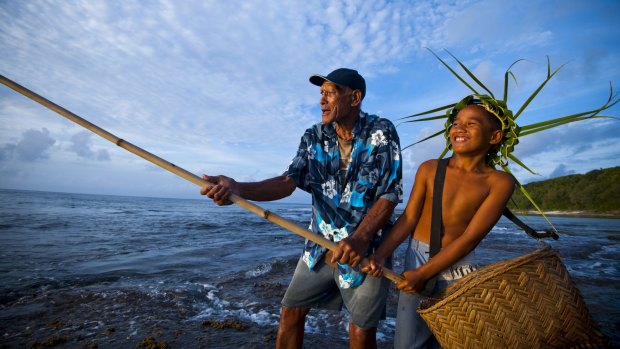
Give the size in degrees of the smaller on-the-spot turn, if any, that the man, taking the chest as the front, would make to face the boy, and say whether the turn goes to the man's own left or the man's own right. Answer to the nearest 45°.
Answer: approximately 135° to the man's own left

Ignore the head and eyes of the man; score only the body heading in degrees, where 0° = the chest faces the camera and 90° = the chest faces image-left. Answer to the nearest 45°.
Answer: approximately 45°

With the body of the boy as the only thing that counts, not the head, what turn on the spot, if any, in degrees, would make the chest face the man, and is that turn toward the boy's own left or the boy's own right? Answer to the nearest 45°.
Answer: approximately 45° to the boy's own right

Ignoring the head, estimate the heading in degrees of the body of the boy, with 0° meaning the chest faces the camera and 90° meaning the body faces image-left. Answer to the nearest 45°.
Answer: approximately 45°
